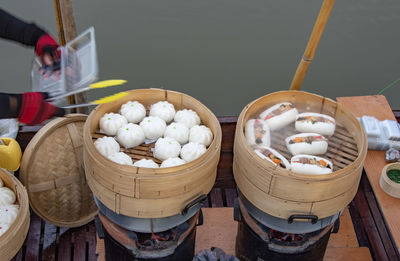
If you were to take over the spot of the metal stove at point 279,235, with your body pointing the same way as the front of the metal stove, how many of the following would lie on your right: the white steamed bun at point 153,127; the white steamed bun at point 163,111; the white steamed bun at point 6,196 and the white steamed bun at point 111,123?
4

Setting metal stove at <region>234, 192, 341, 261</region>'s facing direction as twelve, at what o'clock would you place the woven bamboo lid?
The woven bamboo lid is roughly at 3 o'clock from the metal stove.

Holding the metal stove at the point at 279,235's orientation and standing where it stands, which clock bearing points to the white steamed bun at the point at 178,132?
The white steamed bun is roughly at 3 o'clock from the metal stove.

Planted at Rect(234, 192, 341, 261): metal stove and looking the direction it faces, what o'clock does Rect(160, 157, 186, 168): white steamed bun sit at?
The white steamed bun is roughly at 2 o'clock from the metal stove.

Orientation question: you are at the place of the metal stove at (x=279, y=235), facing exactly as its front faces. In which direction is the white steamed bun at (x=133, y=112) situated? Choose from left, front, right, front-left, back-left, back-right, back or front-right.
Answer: right

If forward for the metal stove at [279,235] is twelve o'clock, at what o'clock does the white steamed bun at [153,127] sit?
The white steamed bun is roughly at 3 o'clock from the metal stove.

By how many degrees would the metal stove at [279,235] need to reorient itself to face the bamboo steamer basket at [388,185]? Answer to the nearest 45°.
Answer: approximately 135° to its left

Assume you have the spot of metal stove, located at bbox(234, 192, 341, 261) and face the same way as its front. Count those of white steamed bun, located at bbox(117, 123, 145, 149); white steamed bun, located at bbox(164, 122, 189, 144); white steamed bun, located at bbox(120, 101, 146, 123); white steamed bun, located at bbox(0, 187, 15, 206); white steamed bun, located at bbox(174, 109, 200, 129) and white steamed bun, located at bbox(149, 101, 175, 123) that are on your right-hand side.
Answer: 6

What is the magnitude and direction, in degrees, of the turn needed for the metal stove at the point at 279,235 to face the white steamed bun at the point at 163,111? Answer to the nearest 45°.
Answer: approximately 90° to its right

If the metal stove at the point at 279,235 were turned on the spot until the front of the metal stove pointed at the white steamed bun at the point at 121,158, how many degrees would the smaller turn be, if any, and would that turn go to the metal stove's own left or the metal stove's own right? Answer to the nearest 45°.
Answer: approximately 45° to the metal stove's own right

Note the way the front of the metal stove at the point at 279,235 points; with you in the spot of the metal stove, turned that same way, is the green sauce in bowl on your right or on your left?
on your left

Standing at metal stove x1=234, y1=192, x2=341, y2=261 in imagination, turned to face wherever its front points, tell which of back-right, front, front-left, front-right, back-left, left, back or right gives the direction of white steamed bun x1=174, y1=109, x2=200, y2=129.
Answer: right

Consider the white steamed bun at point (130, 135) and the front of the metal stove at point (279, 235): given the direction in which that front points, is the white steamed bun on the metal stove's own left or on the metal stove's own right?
on the metal stove's own right

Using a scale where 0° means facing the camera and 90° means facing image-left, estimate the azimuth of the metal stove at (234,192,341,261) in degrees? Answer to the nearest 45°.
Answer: approximately 0°

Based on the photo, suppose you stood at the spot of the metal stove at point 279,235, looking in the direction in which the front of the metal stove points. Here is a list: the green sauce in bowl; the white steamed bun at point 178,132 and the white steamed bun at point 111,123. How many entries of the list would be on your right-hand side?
2

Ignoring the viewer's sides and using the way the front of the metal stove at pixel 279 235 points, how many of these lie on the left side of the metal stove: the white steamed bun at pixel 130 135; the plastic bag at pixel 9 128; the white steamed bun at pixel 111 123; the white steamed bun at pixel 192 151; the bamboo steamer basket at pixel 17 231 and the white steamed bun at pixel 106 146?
0
